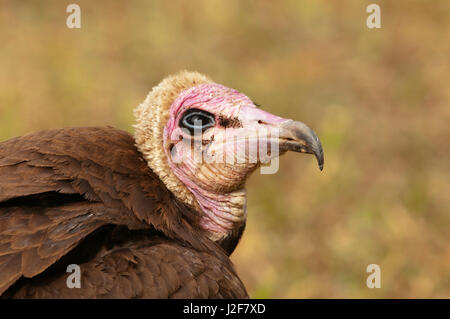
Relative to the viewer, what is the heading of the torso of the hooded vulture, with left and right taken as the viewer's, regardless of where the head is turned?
facing to the right of the viewer
